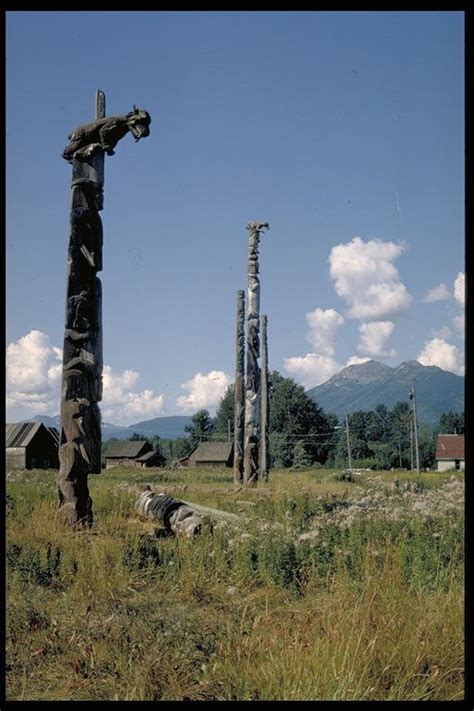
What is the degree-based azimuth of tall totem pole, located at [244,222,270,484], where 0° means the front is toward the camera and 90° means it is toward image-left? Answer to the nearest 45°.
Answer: approximately 315°

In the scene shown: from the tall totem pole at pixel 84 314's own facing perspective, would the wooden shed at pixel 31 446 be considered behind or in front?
behind

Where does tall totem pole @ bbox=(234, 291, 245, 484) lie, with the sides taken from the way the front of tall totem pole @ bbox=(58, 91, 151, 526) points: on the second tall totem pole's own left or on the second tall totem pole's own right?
on the second tall totem pole's own left

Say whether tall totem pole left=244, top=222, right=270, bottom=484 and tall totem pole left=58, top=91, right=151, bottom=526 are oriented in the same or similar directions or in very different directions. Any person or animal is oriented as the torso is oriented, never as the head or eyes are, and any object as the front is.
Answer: same or similar directions

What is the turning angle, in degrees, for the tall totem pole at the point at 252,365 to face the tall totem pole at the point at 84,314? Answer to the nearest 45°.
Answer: approximately 45° to its right

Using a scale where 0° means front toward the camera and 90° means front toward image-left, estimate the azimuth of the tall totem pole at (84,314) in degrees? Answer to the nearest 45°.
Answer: approximately 315°

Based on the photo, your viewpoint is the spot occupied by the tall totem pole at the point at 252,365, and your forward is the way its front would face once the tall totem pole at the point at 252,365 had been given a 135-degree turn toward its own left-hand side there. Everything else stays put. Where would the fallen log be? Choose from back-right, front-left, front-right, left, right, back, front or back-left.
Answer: back

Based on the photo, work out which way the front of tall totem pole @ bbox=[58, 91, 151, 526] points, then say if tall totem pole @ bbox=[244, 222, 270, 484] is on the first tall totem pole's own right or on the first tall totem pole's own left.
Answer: on the first tall totem pole's own left
